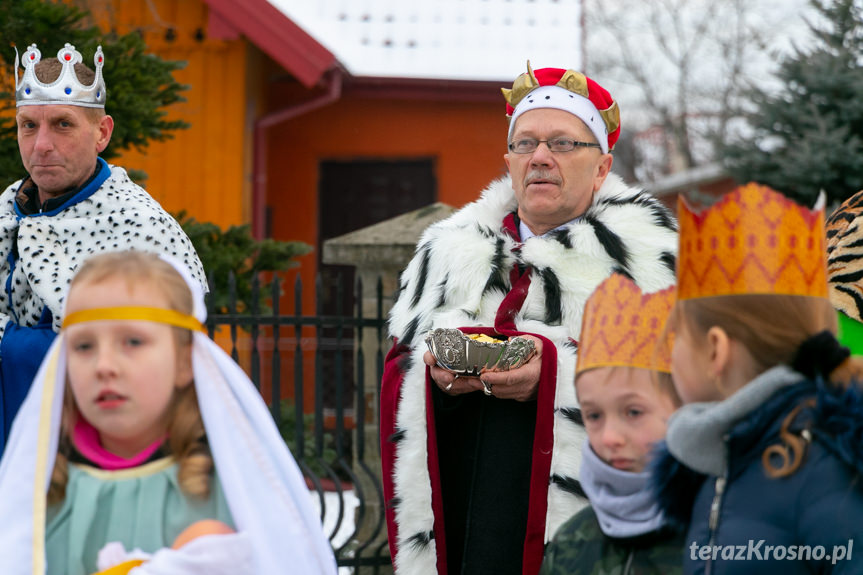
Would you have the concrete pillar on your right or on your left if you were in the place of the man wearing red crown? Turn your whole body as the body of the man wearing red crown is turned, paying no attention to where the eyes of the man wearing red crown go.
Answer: on your right

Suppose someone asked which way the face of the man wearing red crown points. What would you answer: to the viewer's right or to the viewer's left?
to the viewer's left

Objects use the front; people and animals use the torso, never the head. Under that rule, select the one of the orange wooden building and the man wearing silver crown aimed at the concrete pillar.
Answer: the orange wooden building

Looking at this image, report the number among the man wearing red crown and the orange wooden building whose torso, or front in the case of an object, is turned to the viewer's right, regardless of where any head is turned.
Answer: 0

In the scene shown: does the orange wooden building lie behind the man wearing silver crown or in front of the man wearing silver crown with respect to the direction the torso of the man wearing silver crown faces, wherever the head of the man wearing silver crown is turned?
behind

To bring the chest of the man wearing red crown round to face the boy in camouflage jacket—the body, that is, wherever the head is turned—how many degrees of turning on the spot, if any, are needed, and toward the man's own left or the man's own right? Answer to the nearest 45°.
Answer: approximately 45° to the man's own left

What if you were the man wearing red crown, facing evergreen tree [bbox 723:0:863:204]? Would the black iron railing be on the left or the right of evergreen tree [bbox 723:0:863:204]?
left

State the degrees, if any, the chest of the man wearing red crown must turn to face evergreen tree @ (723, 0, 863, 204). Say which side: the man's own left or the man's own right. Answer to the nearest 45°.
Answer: approximately 180°

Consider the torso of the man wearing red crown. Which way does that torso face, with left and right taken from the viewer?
facing the viewer and to the left of the viewer

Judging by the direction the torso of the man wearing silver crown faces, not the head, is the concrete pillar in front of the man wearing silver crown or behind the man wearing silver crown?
behind

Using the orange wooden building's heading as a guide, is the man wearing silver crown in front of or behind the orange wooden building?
in front

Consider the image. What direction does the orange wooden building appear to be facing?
toward the camera

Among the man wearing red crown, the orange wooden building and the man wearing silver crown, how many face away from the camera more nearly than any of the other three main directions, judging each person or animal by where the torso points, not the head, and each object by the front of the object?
0

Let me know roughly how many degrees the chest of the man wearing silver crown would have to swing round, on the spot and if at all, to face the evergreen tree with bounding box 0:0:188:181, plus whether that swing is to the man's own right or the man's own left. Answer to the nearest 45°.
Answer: approximately 135° to the man's own right
